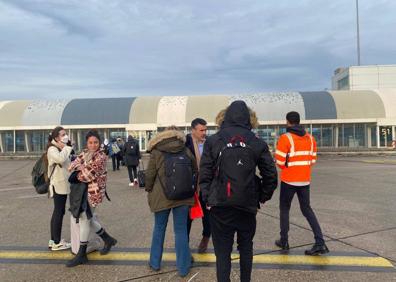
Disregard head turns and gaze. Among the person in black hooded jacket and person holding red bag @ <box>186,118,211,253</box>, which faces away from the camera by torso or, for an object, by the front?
the person in black hooded jacket

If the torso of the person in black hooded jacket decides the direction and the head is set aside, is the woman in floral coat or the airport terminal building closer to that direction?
the airport terminal building

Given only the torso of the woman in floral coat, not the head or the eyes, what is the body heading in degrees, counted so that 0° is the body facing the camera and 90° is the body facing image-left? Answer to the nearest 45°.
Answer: approximately 45°

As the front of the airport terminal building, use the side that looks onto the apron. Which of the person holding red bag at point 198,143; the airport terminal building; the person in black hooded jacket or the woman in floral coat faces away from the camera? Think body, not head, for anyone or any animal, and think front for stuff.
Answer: the person in black hooded jacket

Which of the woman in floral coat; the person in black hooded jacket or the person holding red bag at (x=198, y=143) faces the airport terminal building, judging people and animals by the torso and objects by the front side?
the person in black hooded jacket

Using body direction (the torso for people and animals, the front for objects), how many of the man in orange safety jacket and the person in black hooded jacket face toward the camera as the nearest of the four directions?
0

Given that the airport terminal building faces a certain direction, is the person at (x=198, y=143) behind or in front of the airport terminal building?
in front

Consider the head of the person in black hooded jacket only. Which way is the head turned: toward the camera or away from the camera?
away from the camera

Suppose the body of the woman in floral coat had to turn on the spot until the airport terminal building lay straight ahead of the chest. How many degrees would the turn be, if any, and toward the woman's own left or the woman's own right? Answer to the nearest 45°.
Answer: approximately 135° to the woman's own right

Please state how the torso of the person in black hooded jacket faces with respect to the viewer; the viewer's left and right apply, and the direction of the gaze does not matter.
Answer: facing away from the viewer

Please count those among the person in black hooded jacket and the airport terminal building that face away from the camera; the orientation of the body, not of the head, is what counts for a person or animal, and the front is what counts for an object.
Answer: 1

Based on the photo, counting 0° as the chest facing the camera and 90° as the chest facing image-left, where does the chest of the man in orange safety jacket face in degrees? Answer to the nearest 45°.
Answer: approximately 135°

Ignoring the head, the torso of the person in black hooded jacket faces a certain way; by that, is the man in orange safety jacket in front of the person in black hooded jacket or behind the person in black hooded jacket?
in front

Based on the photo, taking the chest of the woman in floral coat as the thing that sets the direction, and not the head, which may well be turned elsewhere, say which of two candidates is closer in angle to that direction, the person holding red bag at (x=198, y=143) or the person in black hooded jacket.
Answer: the person in black hooded jacket
